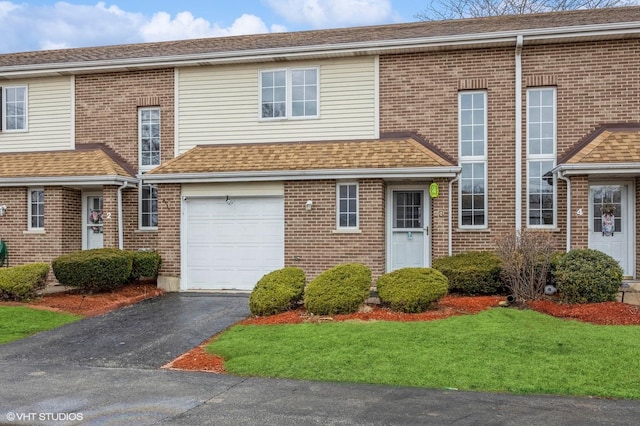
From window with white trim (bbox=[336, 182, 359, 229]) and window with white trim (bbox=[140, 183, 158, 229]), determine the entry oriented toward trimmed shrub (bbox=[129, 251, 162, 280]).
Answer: window with white trim (bbox=[140, 183, 158, 229])

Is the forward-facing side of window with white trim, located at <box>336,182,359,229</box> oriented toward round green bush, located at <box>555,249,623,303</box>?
no

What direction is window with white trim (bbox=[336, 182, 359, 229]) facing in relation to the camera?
toward the camera

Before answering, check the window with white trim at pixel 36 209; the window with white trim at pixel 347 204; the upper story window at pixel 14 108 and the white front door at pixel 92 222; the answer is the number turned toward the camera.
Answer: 4

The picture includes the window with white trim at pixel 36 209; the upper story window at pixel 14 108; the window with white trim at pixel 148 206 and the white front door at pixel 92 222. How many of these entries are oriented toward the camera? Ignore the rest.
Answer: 4

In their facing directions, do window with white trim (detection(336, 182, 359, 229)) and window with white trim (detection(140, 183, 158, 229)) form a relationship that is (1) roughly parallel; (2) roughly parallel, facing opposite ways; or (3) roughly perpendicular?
roughly parallel

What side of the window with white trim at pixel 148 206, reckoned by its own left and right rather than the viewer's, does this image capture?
front

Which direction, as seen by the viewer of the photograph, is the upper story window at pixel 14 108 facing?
facing the viewer

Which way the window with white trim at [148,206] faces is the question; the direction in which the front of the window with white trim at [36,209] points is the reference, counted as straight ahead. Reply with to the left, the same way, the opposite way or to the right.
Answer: the same way

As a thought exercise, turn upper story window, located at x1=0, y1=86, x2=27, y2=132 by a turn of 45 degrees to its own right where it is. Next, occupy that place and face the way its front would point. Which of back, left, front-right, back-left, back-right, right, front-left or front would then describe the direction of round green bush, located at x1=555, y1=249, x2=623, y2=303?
left

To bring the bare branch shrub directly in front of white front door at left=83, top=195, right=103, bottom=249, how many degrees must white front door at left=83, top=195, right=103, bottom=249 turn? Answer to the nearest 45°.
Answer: approximately 45° to its left

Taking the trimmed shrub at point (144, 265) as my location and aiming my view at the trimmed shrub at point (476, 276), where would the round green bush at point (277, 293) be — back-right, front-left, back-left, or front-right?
front-right

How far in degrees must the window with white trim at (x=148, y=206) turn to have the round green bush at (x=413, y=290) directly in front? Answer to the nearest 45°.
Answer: approximately 45° to its left

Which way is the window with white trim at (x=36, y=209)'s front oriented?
toward the camera

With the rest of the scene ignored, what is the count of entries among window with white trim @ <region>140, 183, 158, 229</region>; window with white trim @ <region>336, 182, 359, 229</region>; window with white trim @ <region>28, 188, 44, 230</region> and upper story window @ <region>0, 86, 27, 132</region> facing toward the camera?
4
